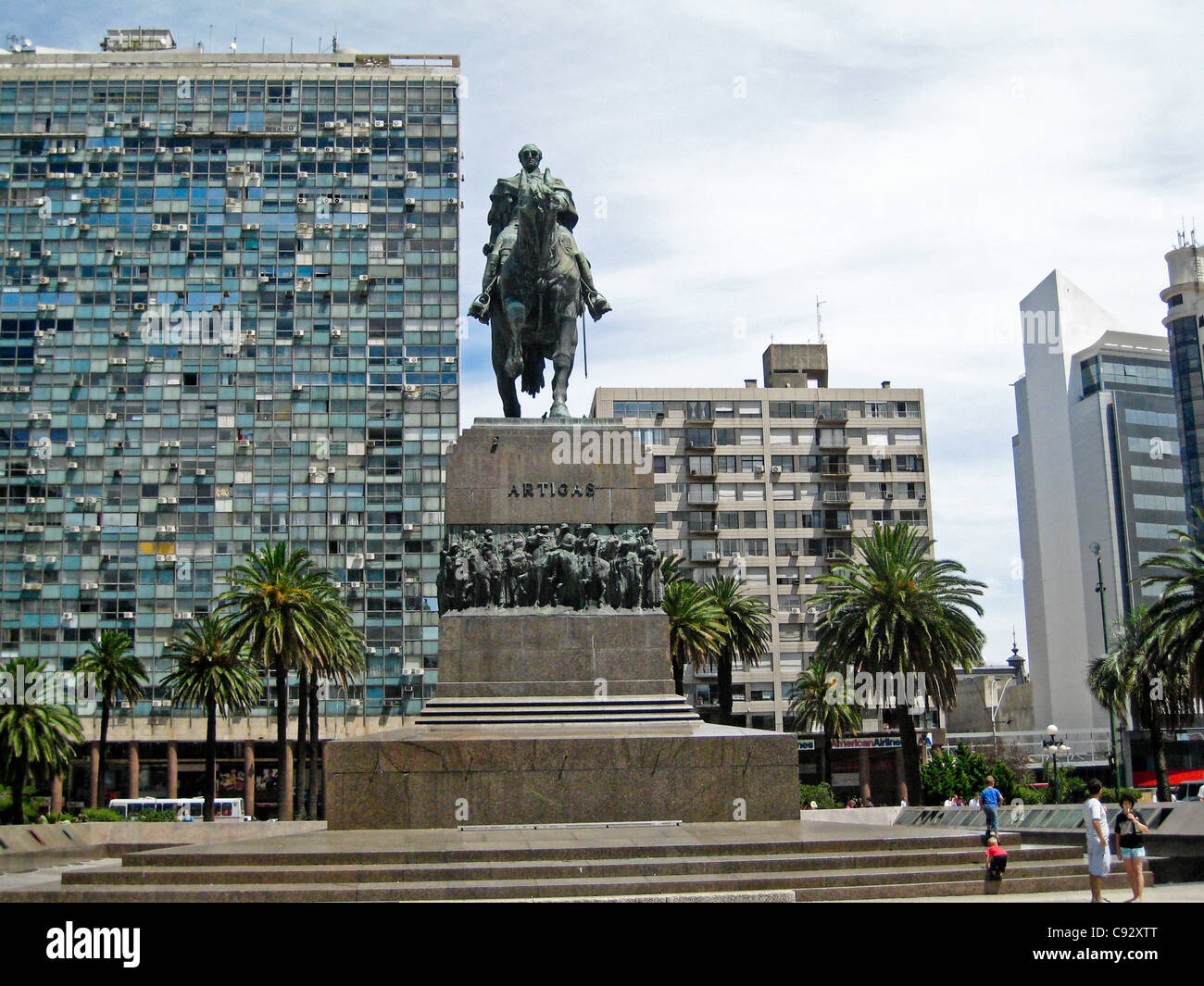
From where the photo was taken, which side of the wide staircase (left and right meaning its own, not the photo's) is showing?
front

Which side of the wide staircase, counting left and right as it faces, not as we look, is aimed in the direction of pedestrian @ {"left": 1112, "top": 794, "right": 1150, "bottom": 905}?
left

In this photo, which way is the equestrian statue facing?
toward the camera

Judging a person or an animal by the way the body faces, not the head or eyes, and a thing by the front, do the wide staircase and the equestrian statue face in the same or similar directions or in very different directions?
same or similar directions

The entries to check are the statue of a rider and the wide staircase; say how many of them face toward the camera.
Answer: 2

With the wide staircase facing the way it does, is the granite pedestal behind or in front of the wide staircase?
behind

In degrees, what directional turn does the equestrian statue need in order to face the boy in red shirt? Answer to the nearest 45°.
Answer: approximately 45° to its left

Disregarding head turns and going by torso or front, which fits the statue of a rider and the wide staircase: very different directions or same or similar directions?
same or similar directions

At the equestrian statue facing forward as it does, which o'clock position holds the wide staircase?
The wide staircase is roughly at 12 o'clock from the equestrian statue.

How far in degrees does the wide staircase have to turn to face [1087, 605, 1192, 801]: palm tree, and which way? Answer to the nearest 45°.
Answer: approximately 135° to its left

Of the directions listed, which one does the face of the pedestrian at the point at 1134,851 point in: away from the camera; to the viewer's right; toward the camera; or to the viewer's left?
toward the camera
